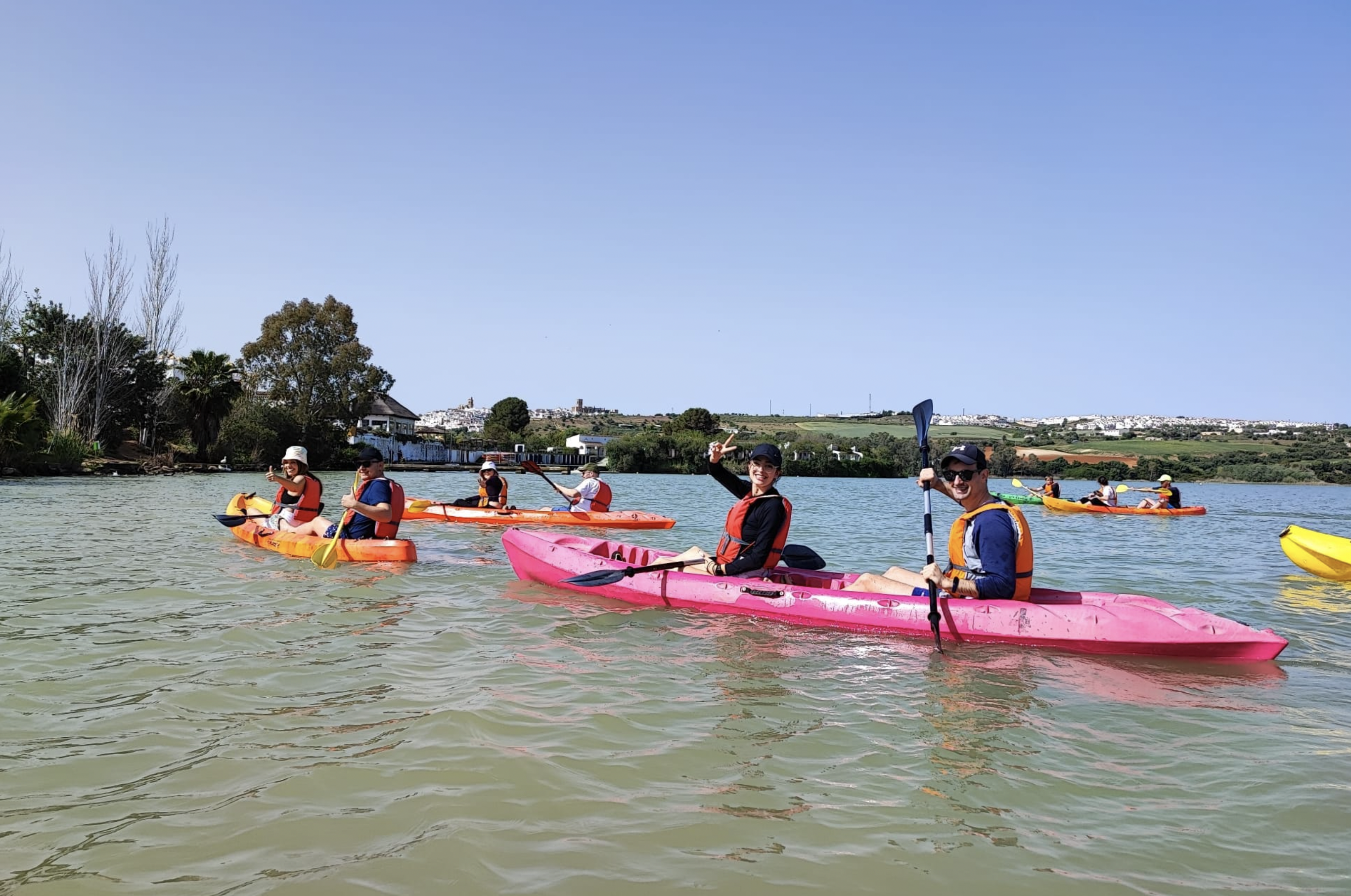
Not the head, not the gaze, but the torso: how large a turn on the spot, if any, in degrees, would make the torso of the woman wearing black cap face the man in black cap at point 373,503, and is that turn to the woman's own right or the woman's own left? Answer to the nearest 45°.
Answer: approximately 90° to the woman's own right

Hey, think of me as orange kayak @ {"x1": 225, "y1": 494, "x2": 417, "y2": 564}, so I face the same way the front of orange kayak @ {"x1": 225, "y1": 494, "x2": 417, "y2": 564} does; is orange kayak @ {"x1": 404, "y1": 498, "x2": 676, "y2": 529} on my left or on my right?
on my right

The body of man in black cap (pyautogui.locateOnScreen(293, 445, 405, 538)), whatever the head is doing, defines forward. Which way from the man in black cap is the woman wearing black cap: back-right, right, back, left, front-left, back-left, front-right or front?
back-left

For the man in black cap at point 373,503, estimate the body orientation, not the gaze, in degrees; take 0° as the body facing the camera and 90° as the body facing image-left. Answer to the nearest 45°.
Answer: approximately 90°

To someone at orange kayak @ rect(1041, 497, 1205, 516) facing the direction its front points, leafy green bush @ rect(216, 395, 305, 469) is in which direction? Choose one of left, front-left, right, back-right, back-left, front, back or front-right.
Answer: front

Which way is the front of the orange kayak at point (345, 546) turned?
to the viewer's left

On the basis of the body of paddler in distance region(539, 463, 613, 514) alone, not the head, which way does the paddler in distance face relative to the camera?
to the viewer's left

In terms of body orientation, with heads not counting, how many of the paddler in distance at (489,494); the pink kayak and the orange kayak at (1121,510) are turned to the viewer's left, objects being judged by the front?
3

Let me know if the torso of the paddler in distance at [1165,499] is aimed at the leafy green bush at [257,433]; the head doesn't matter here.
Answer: yes

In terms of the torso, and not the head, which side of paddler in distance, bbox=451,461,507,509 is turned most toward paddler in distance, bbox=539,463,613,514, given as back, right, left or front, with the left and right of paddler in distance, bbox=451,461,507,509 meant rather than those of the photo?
back

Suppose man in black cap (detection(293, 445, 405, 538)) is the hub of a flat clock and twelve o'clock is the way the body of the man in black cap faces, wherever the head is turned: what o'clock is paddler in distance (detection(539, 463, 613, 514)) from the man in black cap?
The paddler in distance is roughly at 4 o'clock from the man in black cap.

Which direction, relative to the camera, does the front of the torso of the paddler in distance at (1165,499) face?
to the viewer's left

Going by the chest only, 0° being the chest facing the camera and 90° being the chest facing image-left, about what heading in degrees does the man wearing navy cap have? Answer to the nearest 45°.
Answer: approximately 90°

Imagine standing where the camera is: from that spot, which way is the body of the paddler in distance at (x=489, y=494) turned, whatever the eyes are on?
to the viewer's left
